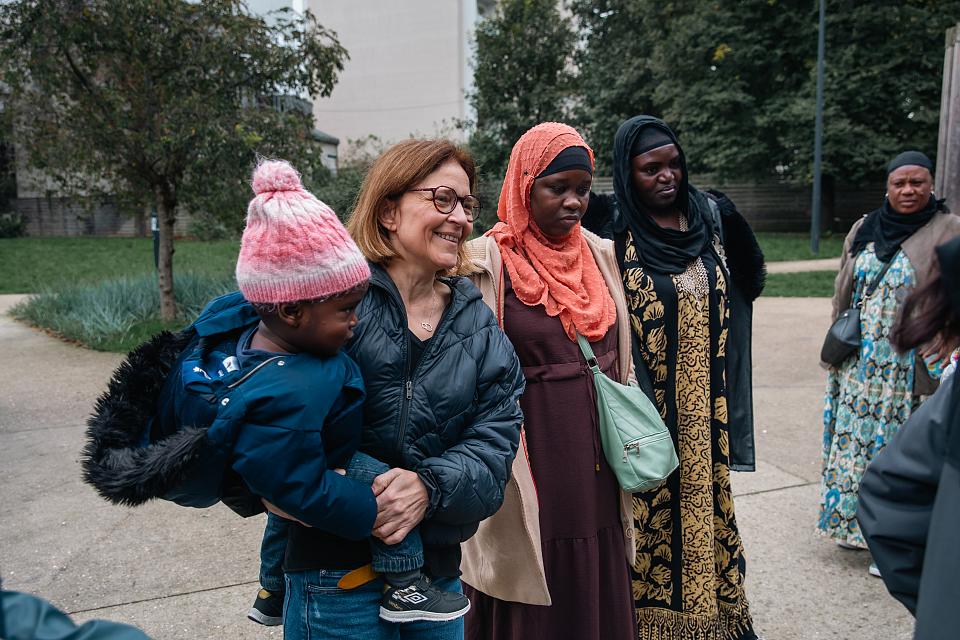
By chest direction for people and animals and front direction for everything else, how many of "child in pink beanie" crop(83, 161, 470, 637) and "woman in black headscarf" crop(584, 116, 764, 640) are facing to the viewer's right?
1

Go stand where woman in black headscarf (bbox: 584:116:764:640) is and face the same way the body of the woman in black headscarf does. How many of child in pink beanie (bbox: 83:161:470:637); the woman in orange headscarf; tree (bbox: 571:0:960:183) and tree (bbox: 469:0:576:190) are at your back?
2

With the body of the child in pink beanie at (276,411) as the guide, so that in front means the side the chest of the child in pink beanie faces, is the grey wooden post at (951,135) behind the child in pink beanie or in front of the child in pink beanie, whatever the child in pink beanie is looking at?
in front

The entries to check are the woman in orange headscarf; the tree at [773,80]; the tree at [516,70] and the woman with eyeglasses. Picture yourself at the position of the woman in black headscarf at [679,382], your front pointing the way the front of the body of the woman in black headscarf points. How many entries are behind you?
2

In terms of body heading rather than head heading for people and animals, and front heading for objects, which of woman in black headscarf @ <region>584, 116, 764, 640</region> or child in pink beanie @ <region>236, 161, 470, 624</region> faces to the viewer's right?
the child in pink beanie

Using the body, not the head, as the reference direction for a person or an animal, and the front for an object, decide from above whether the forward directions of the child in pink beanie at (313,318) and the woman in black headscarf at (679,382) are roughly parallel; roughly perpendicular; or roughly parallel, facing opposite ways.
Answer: roughly perpendicular

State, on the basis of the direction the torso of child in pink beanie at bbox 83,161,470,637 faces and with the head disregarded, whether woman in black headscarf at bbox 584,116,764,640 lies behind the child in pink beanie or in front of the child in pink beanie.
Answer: in front

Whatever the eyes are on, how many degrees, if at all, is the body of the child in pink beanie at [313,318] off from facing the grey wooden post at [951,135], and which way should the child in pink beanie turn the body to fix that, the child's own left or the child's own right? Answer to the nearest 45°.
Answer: approximately 45° to the child's own left

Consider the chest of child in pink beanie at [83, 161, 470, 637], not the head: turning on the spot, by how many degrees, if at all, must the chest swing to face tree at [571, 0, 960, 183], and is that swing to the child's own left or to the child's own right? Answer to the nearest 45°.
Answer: approximately 45° to the child's own left

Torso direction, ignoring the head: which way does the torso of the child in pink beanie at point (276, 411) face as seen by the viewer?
to the viewer's right

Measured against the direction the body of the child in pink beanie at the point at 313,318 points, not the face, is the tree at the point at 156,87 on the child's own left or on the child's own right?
on the child's own left

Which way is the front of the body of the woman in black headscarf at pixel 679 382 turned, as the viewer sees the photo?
toward the camera

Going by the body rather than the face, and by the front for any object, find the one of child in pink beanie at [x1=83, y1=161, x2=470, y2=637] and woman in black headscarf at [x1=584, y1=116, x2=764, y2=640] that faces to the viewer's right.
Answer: the child in pink beanie

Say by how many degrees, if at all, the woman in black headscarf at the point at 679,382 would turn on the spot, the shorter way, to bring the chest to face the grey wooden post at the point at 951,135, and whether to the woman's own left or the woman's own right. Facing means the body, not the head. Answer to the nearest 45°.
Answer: approximately 135° to the woman's own left

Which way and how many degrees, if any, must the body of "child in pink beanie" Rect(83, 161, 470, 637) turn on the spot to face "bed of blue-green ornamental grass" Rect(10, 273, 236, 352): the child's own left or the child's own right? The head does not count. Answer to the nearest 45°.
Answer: approximately 90° to the child's own left
